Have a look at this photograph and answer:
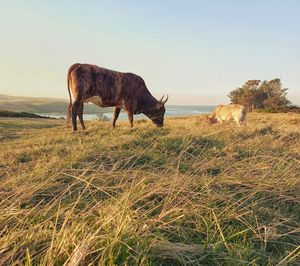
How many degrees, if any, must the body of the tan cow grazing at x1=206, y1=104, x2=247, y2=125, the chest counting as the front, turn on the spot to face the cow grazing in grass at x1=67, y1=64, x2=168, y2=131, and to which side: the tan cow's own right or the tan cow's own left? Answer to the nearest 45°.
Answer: approximately 45° to the tan cow's own left

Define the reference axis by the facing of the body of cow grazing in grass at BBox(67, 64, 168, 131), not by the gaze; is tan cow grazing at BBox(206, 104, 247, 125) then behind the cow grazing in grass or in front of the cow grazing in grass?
in front

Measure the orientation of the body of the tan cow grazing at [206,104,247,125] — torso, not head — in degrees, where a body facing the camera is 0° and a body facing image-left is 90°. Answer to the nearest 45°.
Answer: approximately 90°

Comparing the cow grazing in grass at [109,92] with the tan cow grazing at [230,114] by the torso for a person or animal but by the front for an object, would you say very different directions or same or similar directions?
very different directions

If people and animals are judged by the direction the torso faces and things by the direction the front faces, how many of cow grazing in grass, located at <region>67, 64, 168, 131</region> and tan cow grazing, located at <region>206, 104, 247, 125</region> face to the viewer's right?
1

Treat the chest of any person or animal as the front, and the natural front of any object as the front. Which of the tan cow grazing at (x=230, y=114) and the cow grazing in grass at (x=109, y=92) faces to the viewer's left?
the tan cow grazing

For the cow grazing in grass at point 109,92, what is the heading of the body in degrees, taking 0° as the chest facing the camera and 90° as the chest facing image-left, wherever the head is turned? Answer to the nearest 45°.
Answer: approximately 270°
